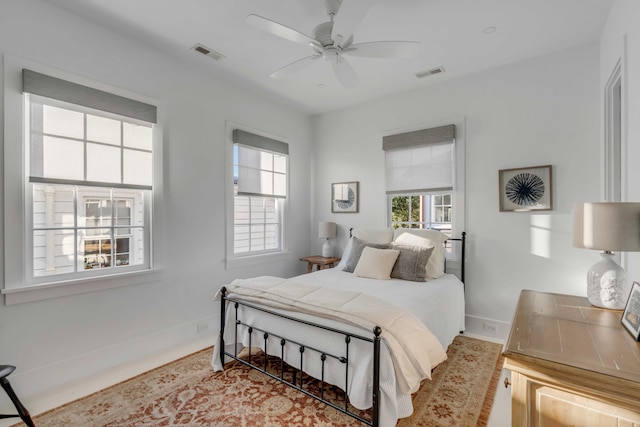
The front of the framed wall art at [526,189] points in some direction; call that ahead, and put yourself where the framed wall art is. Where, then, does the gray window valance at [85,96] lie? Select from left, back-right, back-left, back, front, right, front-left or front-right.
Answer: front-right

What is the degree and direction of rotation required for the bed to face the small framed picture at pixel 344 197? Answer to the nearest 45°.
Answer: approximately 135° to its right

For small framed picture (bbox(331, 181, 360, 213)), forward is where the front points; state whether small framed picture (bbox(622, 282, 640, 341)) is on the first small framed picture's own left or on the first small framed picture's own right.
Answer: on the first small framed picture's own left

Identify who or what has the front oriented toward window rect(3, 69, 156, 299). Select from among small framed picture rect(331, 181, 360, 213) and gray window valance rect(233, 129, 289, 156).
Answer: the small framed picture

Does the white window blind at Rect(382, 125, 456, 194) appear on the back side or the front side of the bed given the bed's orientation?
on the back side

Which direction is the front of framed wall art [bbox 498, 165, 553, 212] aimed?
toward the camera

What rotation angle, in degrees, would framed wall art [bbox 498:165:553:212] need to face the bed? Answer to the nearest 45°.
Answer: approximately 45° to its right

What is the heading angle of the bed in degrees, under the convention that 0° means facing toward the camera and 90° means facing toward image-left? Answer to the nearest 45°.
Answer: approximately 45°

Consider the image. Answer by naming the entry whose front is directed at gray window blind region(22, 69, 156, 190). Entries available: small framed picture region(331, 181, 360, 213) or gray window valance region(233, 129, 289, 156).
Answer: the small framed picture

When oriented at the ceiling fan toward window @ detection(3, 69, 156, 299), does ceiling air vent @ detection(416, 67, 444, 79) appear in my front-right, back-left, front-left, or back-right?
back-right

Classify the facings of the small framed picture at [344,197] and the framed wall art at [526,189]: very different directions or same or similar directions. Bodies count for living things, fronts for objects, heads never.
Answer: same or similar directions

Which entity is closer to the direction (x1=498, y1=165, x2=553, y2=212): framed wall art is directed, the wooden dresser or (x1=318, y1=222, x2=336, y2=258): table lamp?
the wooden dresser

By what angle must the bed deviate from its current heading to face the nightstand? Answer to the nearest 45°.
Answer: approximately 135° to its right

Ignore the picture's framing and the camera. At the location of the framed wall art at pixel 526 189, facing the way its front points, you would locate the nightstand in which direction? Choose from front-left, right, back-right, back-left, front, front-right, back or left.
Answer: right

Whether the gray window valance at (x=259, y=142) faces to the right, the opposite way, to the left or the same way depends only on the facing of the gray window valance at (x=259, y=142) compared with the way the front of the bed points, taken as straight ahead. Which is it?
to the left

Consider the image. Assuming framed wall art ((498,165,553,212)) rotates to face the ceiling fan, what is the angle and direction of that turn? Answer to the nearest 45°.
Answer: approximately 45° to its right

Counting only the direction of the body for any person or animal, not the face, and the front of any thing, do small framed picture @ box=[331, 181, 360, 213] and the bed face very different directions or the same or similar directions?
same or similar directions

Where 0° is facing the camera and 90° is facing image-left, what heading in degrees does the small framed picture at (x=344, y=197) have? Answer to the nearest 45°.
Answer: approximately 45°
